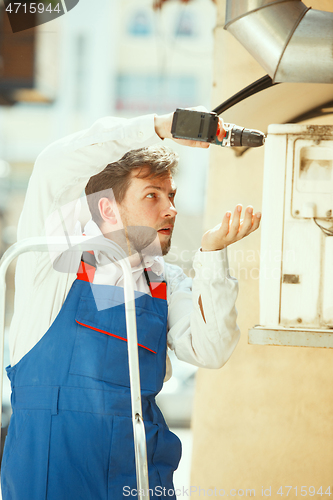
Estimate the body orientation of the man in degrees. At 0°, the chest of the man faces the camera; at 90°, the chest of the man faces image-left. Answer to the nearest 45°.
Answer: approximately 315°
